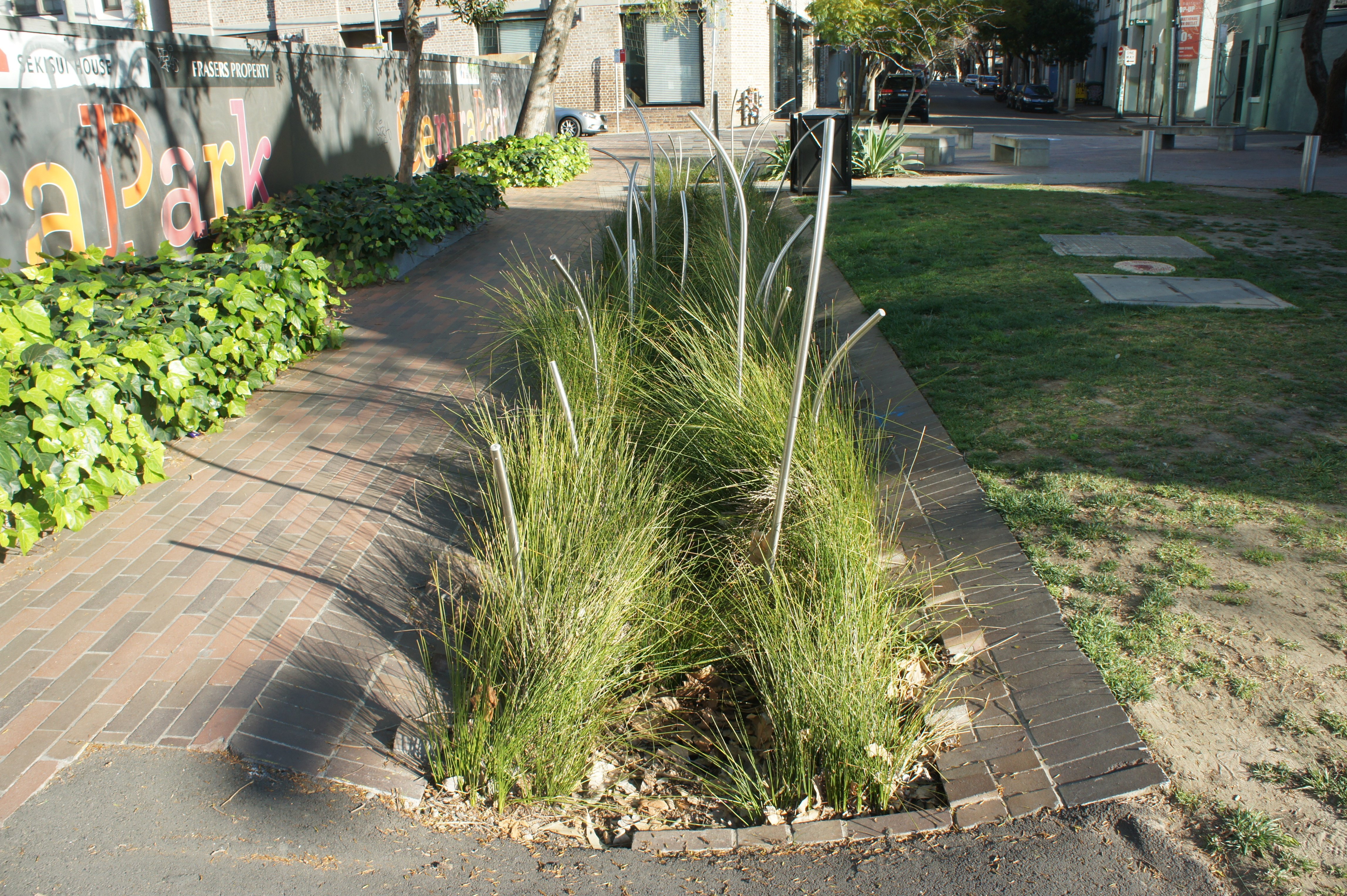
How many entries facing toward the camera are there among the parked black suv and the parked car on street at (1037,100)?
1

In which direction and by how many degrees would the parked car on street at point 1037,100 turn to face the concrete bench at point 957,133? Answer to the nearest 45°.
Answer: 0° — it already faces it

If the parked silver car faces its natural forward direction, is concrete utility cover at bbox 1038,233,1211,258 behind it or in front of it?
in front

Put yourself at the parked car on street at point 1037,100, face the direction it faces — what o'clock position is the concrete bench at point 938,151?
The concrete bench is roughly at 12 o'clock from the parked car on street.

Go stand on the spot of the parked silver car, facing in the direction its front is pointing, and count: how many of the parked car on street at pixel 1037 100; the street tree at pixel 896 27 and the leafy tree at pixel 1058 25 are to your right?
0

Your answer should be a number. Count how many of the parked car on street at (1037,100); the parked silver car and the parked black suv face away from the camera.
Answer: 1

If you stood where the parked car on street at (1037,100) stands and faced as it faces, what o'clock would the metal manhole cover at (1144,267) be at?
The metal manhole cover is roughly at 12 o'clock from the parked car on street.

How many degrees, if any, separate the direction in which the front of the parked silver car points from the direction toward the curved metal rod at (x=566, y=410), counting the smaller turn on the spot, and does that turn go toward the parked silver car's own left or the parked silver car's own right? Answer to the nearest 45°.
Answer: approximately 45° to the parked silver car's own right

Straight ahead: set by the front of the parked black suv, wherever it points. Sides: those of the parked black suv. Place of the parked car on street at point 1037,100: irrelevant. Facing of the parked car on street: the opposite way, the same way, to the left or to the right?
the opposite way

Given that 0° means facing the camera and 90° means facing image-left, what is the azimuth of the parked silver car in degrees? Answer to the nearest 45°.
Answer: approximately 315°
